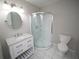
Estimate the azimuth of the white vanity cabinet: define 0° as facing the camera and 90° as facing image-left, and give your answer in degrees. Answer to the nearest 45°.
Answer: approximately 315°
